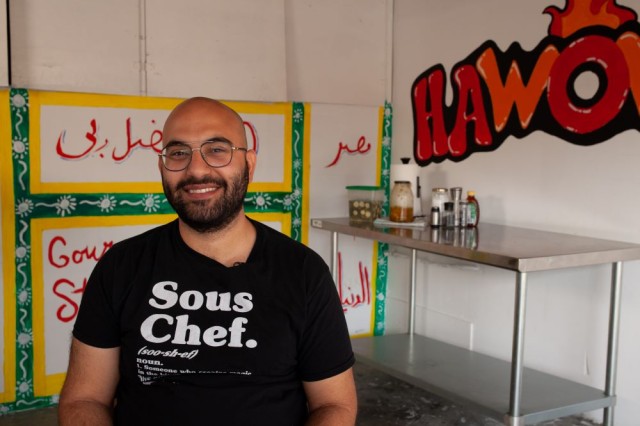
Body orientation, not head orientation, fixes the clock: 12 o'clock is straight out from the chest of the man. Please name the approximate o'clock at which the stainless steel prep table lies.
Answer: The stainless steel prep table is roughly at 8 o'clock from the man.

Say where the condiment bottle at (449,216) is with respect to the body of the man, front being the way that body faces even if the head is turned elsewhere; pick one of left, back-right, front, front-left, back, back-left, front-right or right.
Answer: back-left

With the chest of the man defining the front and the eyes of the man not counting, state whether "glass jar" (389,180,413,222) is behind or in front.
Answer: behind

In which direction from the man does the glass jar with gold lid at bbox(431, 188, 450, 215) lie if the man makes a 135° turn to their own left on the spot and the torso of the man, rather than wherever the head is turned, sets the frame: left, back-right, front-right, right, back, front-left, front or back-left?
front

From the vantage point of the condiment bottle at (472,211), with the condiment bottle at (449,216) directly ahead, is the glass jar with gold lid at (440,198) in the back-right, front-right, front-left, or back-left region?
front-right

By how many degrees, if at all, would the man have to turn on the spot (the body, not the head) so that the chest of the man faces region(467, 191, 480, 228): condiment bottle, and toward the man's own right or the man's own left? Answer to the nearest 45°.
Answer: approximately 135° to the man's own left

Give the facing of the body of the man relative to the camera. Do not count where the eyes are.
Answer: toward the camera
